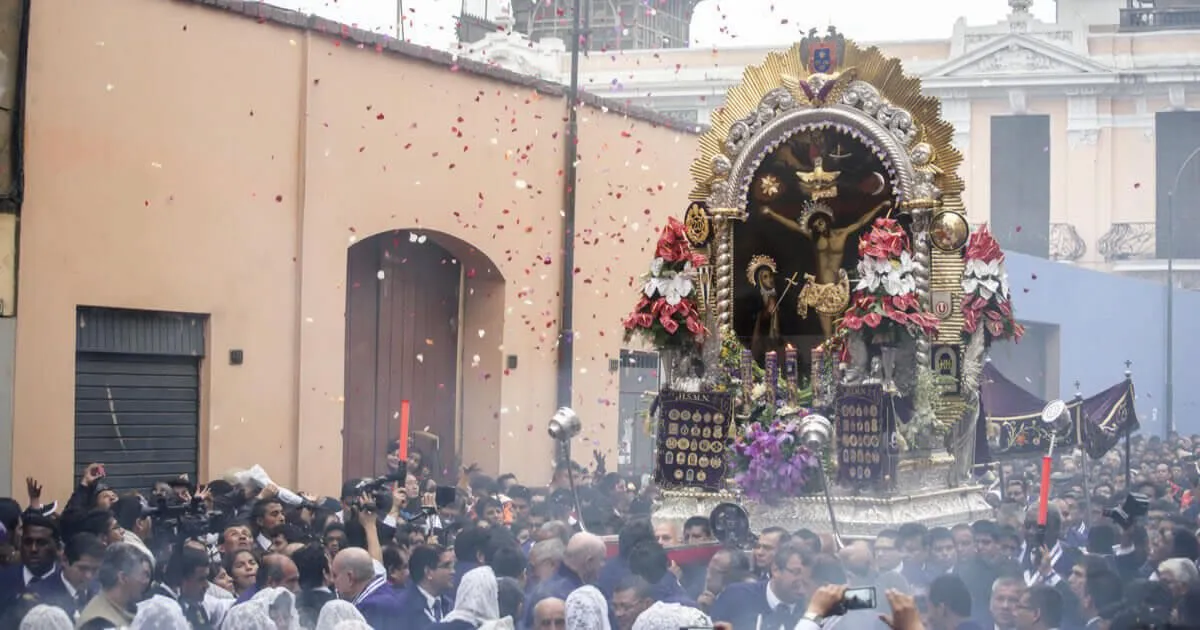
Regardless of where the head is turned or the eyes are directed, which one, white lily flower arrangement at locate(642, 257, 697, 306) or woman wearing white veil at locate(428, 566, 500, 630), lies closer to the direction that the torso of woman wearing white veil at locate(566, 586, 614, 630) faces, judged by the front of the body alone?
the white lily flower arrangement

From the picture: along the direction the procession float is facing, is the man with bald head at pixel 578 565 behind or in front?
in front

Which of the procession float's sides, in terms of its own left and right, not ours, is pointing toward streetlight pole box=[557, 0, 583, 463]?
right

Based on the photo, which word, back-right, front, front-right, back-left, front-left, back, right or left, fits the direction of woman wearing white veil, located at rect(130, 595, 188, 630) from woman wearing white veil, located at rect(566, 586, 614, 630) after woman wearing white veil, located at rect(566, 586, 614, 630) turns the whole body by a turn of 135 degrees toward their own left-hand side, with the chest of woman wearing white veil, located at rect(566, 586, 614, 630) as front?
front-right

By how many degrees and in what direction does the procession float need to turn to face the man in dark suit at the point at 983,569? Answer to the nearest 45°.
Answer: approximately 45° to its left

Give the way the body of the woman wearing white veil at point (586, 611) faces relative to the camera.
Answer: away from the camera

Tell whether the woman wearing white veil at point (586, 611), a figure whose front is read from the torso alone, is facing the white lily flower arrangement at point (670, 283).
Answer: yes

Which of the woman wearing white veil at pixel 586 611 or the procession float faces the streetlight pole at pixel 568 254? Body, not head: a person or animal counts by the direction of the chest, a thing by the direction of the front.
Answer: the woman wearing white veil

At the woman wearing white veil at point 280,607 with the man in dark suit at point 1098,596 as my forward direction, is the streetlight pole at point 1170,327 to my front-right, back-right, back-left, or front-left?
front-left

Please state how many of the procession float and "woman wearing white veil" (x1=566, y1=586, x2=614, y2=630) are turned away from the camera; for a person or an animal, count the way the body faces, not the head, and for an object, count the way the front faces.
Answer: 1

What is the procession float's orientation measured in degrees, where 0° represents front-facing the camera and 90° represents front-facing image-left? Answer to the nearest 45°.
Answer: approximately 45°

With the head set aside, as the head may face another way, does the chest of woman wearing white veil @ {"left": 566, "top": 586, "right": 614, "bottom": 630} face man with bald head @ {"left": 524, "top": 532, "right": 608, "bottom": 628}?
yes

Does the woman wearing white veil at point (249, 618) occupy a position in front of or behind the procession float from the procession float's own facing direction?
in front

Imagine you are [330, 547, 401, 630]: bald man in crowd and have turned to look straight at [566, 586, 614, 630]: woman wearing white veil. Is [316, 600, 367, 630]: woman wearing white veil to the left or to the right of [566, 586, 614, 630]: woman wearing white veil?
right
